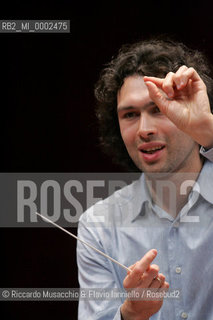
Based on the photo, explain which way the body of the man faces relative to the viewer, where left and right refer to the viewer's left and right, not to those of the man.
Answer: facing the viewer
